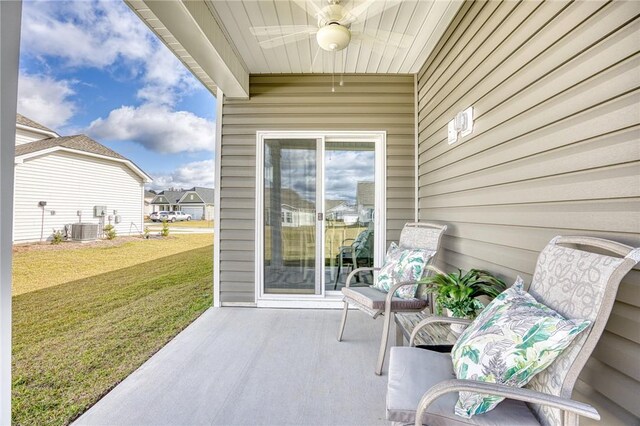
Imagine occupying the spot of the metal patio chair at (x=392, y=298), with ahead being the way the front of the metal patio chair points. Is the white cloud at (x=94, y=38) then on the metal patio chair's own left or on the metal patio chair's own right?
on the metal patio chair's own right

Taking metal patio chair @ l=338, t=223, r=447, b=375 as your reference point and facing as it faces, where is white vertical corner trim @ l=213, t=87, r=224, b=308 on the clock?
The white vertical corner trim is roughly at 2 o'clock from the metal patio chair.

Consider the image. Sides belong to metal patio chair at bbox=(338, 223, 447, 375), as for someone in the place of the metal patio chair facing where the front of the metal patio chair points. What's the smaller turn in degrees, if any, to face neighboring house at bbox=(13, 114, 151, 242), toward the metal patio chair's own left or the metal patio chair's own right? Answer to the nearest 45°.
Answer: approximately 45° to the metal patio chair's own right

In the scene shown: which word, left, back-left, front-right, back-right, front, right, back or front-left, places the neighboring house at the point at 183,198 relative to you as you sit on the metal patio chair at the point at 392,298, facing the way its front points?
right

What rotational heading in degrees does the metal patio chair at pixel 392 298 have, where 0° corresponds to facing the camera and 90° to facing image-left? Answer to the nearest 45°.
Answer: approximately 45°

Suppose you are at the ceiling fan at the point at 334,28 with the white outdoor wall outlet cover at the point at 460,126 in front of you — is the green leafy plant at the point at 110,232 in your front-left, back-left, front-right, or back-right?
back-left

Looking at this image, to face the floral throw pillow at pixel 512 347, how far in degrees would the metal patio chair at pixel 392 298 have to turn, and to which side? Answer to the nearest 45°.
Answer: approximately 45° to its left

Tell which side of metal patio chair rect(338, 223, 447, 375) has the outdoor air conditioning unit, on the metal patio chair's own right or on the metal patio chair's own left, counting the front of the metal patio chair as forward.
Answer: on the metal patio chair's own right

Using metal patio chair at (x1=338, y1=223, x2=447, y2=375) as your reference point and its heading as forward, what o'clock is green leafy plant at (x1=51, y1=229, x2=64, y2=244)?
The green leafy plant is roughly at 2 o'clock from the metal patio chair.

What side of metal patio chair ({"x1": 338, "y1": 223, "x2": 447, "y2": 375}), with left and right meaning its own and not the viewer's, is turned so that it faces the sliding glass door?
right

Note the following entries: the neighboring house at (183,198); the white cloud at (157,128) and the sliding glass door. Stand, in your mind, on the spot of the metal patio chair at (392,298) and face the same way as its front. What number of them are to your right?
3

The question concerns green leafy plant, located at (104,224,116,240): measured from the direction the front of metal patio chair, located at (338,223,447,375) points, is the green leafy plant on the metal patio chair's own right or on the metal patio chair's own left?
on the metal patio chair's own right
